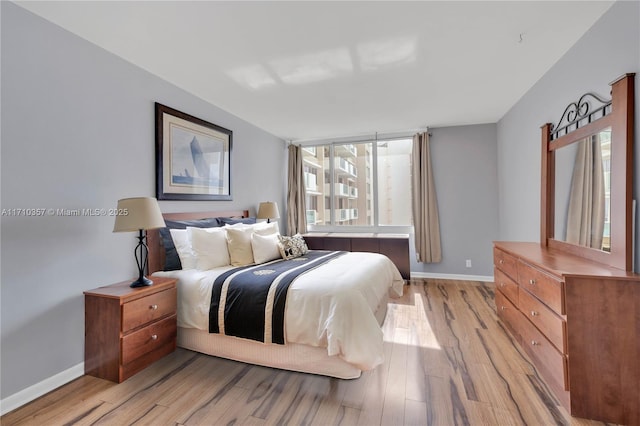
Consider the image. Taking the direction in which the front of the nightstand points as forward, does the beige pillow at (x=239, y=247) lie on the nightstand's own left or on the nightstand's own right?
on the nightstand's own left

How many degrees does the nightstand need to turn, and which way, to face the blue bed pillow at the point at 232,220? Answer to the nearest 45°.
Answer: approximately 90° to its left

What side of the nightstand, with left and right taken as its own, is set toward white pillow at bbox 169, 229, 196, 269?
left

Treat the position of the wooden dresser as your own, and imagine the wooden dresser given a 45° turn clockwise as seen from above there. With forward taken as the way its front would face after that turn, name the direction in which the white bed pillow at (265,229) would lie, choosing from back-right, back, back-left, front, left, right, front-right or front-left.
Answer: front-left

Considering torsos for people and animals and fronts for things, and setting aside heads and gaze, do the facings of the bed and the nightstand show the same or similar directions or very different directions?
same or similar directions

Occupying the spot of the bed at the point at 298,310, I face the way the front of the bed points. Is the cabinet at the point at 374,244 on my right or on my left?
on my left

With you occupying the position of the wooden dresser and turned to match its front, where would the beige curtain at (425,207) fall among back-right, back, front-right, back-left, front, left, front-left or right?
front-right

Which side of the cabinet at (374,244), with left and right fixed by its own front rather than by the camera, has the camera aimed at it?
front

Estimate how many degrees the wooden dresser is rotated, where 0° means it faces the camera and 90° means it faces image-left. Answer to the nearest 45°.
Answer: approximately 90°

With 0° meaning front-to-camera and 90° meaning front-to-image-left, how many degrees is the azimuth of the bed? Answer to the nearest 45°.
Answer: approximately 315°

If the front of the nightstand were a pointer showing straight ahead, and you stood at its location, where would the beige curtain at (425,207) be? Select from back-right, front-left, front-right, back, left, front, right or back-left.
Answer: front-left

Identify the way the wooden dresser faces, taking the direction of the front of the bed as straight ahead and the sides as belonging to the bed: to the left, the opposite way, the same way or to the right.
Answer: the opposite way

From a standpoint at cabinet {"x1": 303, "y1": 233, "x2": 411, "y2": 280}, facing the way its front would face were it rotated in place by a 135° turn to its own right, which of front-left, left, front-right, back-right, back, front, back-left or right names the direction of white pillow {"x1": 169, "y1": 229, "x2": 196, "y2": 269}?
left
